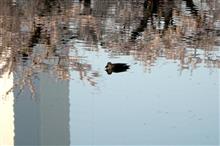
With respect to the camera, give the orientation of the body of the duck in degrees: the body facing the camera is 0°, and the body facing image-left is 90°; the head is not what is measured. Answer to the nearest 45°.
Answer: approximately 90°
